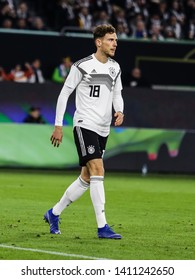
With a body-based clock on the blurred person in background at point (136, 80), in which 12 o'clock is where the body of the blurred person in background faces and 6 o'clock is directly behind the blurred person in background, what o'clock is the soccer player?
The soccer player is roughly at 12 o'clock from the blurred person in background.

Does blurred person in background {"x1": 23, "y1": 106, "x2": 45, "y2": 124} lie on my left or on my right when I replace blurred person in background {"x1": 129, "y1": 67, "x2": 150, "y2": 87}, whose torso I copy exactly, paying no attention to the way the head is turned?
on my right

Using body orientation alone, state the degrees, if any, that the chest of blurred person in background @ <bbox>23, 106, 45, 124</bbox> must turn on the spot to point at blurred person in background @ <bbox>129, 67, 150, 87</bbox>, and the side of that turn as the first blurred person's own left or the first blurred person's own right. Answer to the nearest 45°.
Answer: approximately 90° to the first blurred person's own left
